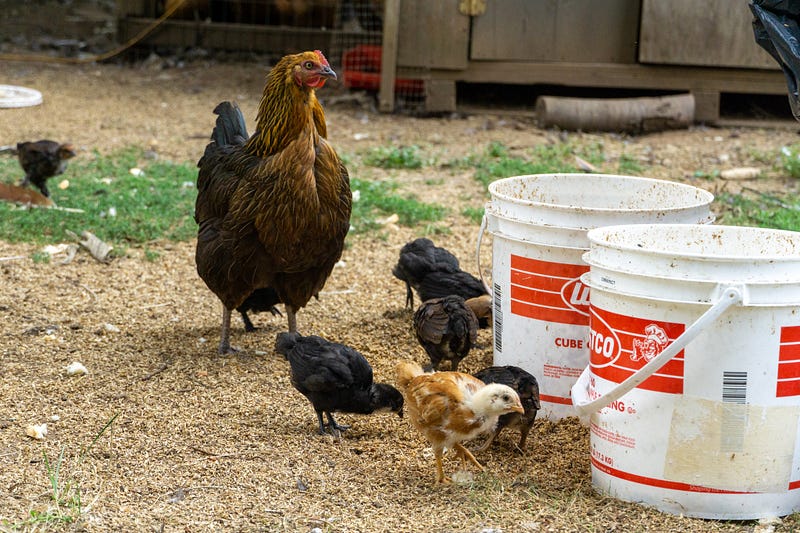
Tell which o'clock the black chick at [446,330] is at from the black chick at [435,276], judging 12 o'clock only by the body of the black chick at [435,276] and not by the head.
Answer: the black chick at [446,330] is roughly at 9 o'clock from the black chick at [435,276].

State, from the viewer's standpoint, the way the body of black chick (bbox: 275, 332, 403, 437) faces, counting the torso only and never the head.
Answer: to the viewer's right

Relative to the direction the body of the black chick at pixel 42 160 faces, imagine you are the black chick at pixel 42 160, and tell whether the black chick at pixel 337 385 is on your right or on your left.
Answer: on your right

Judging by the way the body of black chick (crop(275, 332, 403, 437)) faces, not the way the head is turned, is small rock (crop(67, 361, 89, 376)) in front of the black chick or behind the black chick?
behind

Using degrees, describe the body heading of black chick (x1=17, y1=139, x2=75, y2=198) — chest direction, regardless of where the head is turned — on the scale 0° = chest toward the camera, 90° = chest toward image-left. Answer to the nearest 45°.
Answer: approximately 270°

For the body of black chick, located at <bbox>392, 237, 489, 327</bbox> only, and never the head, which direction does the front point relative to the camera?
to the viewer's left
